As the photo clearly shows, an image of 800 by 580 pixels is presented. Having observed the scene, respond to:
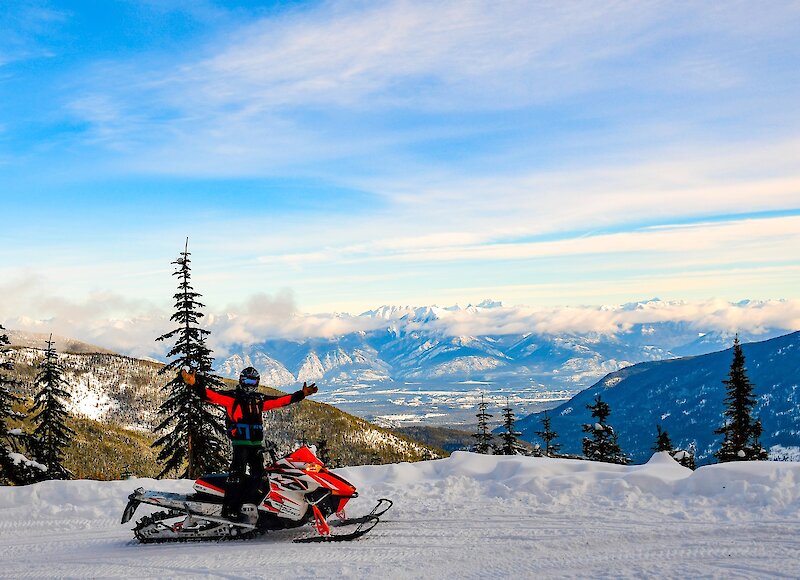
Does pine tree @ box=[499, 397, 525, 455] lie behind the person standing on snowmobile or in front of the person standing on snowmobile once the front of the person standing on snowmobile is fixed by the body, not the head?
behind

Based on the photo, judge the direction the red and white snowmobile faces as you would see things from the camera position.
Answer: facing to the right of the viewer

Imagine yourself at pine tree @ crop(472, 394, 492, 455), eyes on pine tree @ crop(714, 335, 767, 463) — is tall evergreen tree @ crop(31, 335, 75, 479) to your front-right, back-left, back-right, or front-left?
back-right

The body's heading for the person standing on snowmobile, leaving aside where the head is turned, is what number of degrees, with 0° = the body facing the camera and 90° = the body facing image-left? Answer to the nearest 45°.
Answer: approximately 0°

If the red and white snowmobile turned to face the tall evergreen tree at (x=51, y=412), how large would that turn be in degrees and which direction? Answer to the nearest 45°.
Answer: approximately 90° to its left

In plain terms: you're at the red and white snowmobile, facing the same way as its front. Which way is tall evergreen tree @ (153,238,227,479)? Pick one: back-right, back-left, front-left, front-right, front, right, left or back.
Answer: left

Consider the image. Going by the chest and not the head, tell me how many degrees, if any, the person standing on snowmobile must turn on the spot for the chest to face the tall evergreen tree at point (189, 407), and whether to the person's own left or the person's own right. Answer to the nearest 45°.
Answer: approximately 180°
